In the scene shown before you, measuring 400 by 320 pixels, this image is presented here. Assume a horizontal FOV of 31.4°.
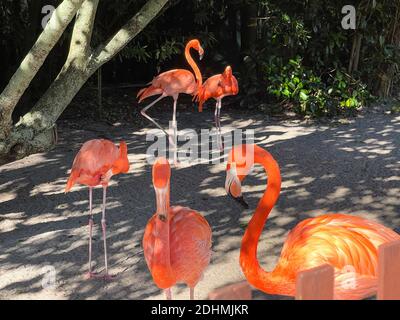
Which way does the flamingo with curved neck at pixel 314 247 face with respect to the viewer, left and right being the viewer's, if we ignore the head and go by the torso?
facing to the left of the viewer

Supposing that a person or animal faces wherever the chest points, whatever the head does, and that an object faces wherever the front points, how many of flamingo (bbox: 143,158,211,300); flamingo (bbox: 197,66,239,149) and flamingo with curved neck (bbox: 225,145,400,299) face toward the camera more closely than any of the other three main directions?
1

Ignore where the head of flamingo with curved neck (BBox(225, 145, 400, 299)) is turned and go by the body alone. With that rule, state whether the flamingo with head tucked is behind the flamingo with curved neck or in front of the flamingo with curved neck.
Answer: in front

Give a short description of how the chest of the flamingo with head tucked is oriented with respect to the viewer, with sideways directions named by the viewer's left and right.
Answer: facing to the right of the viewer

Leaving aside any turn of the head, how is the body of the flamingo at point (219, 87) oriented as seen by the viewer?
to the viewer's right

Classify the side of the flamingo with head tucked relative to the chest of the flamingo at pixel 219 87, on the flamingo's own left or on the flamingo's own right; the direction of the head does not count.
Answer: on the flamingo's own right

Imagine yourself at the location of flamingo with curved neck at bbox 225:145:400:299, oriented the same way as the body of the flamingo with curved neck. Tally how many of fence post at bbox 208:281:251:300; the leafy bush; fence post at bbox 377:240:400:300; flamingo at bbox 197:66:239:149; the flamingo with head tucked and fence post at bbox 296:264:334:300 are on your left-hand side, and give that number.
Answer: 3

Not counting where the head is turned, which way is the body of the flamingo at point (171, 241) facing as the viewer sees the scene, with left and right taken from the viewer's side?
facing the viewer

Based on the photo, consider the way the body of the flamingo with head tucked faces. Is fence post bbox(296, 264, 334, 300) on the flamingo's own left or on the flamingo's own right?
on the flamingo's own right

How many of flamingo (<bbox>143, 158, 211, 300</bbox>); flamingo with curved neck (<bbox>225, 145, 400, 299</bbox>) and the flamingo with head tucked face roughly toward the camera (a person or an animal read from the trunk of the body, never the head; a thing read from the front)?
1

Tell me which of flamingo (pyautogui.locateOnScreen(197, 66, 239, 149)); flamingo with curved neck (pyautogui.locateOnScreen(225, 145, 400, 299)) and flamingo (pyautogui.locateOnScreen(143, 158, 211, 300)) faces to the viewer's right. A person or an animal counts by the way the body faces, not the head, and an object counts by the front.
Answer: flamingo (pyautogui.locateOnScreen(197, 66, 239, 149))

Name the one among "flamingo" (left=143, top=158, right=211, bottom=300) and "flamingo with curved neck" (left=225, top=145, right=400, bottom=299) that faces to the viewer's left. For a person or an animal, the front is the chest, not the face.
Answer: the flamingo with curved neck

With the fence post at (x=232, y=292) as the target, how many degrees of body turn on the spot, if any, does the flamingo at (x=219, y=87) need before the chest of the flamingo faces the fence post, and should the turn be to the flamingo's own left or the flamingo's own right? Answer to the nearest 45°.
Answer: approximately 90° to the flamingo's own right
